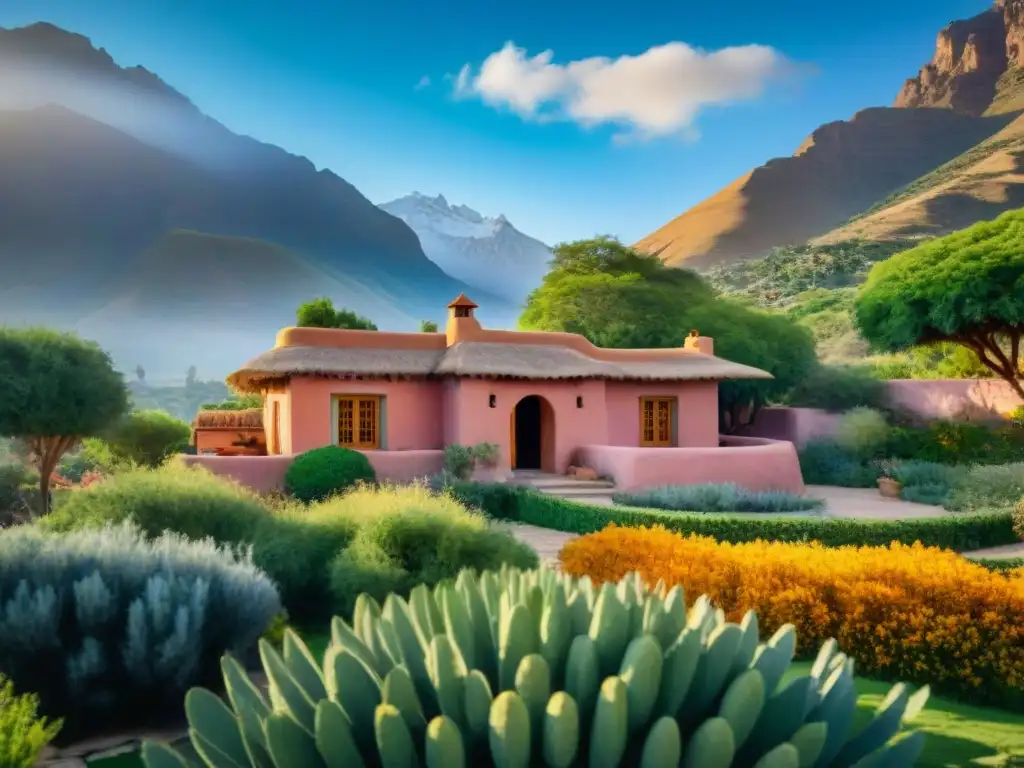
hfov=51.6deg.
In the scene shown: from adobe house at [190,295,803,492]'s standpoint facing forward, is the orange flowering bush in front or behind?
in front

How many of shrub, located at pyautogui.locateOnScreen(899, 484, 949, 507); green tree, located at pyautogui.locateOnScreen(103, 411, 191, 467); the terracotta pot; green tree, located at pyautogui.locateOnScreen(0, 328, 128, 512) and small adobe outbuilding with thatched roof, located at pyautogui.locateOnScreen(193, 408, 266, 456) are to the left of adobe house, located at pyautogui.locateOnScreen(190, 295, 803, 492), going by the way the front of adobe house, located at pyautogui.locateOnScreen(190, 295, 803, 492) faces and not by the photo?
2

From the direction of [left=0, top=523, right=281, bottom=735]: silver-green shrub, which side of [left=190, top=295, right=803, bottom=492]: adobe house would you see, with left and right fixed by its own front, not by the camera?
front

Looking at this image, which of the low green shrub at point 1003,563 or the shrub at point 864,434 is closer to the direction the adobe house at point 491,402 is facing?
the low green shrub

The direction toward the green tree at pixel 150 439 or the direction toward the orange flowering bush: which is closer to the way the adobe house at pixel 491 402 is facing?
the orange flowering bush

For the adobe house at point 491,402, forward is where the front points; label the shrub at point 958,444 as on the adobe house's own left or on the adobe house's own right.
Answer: on the adobe house's own left

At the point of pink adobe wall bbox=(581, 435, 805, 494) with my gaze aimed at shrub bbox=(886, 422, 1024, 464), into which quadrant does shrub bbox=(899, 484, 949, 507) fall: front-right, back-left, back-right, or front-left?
front-right

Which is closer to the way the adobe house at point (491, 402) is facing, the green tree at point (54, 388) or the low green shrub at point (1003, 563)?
the low green shrub

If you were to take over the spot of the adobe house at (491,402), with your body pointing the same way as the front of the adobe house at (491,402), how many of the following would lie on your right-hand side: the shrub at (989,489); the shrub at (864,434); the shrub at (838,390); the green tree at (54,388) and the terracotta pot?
1

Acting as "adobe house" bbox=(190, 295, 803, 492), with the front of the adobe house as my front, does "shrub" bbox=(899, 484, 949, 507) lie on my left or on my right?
on my left

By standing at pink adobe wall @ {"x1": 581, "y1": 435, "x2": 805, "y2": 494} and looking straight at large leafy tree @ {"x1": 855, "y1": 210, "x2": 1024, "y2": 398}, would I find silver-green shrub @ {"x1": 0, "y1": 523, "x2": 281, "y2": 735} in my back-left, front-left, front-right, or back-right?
back-right

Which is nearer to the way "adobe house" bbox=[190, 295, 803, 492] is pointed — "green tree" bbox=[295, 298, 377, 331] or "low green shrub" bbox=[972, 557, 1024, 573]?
the low green shrub

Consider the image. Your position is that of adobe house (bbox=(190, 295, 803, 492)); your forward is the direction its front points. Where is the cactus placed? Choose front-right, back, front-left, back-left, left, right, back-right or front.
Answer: front

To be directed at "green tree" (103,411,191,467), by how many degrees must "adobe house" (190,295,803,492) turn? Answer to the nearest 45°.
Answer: approximately 135° to its right

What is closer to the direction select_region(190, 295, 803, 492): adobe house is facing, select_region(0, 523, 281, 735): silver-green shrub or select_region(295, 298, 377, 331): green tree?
the silver-green shrub

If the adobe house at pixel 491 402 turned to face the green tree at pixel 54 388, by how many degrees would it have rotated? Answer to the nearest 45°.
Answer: approximately 90° to its right

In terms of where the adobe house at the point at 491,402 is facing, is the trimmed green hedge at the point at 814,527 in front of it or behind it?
in front

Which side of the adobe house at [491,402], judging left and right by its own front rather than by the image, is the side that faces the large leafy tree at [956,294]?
left

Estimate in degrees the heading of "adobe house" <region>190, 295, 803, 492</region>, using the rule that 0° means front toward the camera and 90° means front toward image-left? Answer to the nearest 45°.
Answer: approximately 0°
